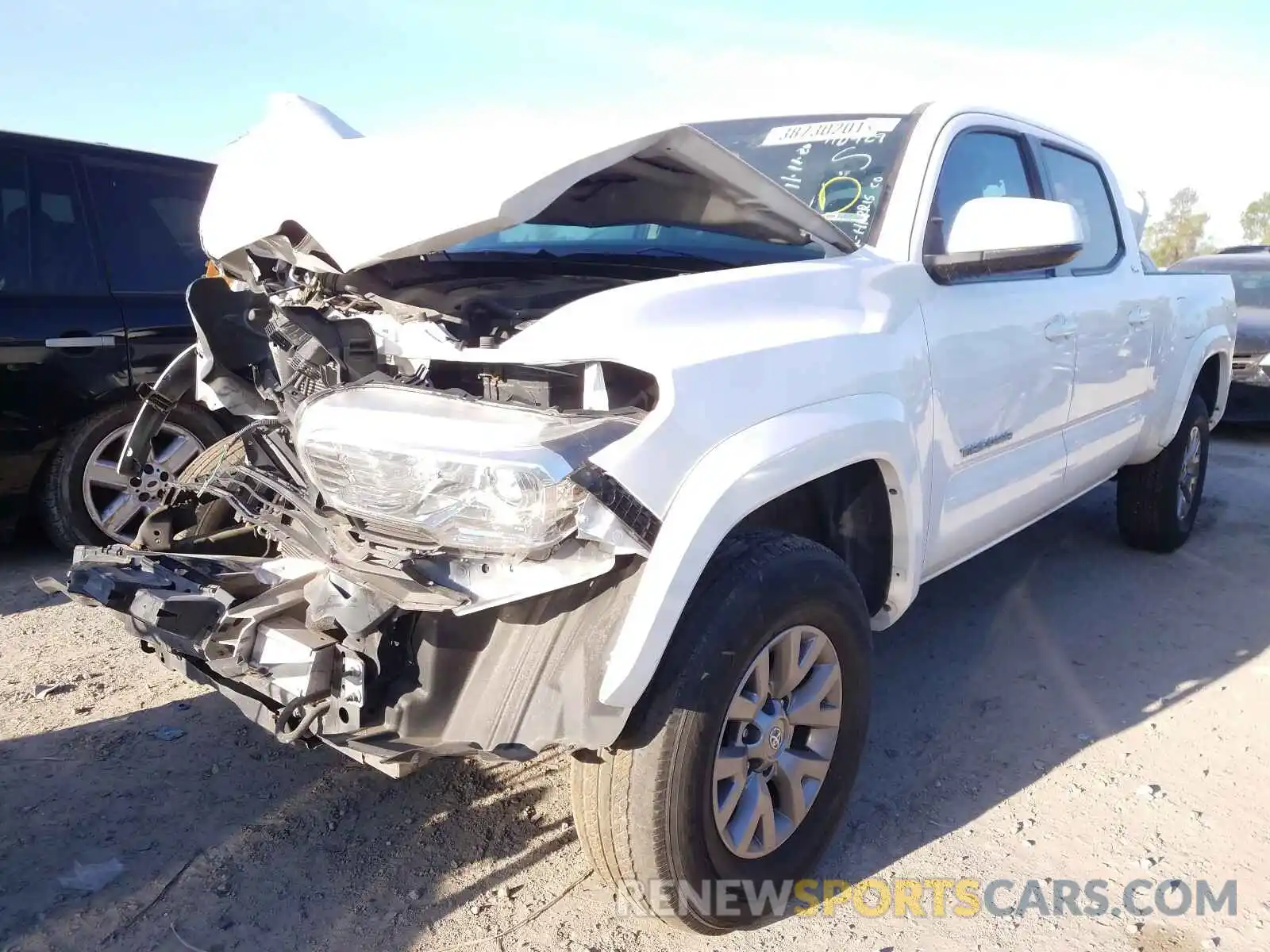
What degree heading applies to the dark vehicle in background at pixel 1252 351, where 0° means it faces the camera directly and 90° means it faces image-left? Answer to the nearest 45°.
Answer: approximately 45°

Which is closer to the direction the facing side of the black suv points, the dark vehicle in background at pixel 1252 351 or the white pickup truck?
the white pickup truck

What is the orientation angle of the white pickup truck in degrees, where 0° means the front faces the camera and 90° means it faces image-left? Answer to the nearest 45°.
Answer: approximately 45°

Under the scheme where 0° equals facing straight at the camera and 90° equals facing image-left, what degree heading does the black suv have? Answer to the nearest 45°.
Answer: approximately 45°

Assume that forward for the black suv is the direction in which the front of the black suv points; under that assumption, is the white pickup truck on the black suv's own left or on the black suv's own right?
on the black suv's own left
